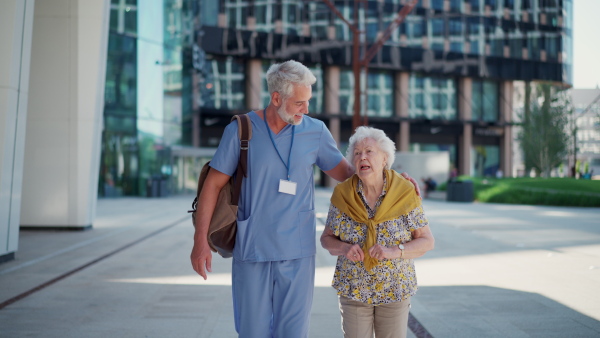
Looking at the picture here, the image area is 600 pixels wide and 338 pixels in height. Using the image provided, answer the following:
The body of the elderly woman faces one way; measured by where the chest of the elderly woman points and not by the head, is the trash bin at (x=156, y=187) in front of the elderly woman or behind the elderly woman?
behind

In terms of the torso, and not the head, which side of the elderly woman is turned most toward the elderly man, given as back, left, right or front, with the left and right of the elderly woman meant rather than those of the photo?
right

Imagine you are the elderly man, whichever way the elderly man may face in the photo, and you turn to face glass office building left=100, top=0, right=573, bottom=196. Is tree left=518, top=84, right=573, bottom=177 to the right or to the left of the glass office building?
right

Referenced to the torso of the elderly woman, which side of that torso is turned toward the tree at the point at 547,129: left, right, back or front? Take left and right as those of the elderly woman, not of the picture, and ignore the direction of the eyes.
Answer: back

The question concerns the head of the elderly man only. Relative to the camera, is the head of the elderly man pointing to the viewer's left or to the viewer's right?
to the viewer's right

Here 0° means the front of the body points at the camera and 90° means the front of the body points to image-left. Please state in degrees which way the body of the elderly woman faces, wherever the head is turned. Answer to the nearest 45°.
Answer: approximately 0°

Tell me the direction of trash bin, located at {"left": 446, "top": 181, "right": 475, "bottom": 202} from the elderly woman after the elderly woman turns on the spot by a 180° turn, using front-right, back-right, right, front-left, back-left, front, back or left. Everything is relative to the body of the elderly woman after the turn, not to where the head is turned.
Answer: front

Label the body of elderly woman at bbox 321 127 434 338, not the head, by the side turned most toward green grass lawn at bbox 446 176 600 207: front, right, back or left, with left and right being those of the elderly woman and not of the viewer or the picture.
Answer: back

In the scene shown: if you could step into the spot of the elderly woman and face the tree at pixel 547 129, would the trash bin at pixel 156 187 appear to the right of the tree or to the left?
left
